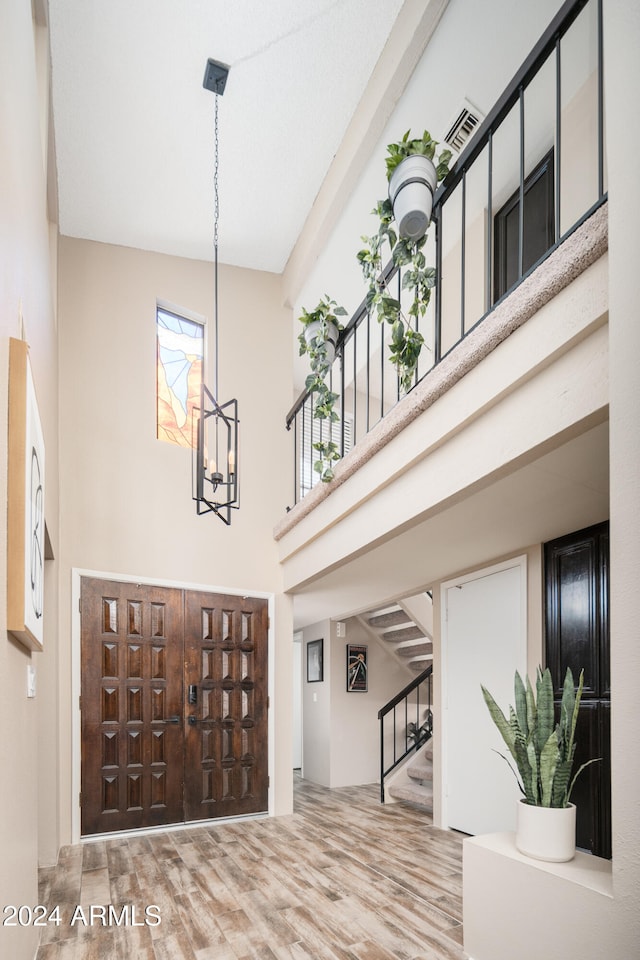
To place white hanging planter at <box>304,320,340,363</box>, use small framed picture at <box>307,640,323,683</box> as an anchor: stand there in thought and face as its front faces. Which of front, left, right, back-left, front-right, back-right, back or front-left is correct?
front-left

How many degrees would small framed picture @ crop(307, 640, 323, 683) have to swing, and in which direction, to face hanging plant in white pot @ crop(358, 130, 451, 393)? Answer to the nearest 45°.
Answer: approximately 45° to its left

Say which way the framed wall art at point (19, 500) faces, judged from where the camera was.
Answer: facing to the right of the viewer
